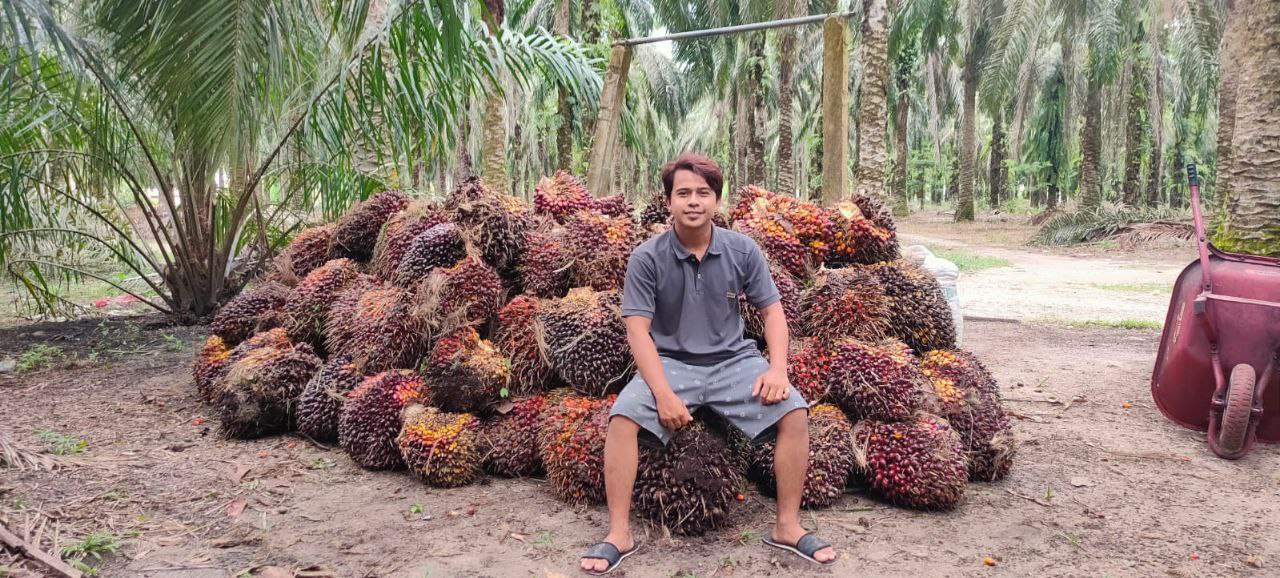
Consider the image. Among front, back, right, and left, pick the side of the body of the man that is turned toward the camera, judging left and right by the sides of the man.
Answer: front

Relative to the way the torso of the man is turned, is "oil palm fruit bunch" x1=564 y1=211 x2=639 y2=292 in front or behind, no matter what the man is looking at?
behind

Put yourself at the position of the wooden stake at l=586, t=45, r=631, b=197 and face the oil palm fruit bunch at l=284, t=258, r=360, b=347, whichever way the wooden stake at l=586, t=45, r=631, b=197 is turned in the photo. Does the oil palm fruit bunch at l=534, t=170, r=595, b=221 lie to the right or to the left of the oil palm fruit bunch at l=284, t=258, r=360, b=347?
left

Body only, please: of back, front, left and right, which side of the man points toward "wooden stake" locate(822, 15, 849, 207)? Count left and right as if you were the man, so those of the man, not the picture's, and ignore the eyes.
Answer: back

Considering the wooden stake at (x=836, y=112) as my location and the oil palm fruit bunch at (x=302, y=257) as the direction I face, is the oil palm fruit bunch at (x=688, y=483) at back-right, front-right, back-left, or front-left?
front-left

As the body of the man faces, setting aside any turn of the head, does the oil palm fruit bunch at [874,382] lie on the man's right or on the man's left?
on the man's left

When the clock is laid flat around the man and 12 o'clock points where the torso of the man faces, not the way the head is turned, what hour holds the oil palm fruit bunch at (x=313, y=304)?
The oil palm fruit bunch is roughly at 4 o'clock from the man.

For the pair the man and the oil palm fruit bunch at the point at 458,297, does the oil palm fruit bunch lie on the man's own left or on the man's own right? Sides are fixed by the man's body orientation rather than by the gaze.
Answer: on the man's own right

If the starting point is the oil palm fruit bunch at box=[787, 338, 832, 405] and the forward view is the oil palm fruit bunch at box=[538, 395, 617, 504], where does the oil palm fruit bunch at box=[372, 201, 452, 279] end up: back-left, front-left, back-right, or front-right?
front-right

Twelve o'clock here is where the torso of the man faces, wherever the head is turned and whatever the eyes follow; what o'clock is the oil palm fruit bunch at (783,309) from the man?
The oil palm fruit bunch is roughly at 7 o'clock from the man.

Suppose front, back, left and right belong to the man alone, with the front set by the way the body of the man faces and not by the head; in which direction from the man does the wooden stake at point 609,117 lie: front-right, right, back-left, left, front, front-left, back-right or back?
back

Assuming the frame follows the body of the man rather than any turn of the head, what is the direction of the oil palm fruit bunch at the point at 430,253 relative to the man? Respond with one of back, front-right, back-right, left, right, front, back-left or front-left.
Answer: back-right

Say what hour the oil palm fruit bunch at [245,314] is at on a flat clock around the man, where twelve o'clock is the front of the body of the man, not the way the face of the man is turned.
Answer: The oil palm fruit bunch is roughly at 4 o'clock from the man.
